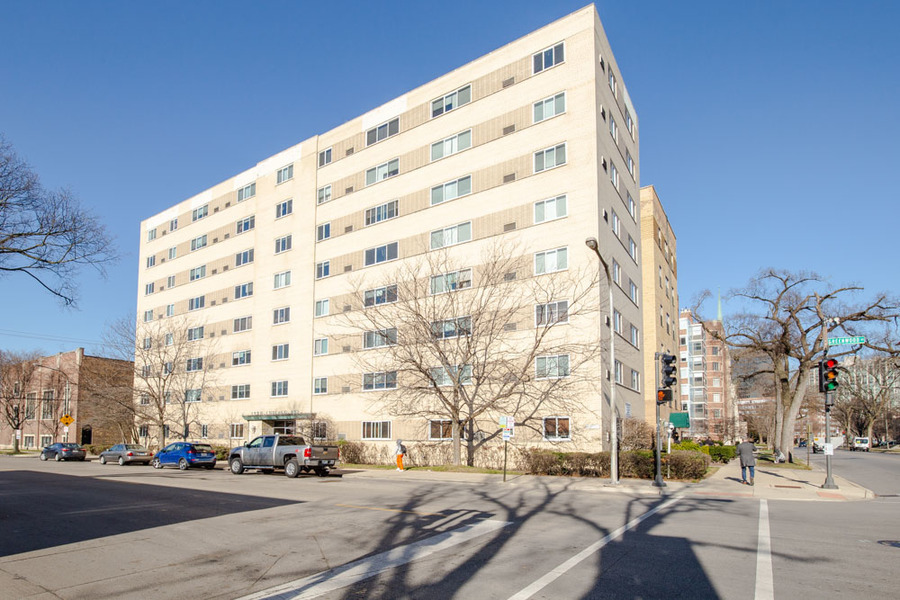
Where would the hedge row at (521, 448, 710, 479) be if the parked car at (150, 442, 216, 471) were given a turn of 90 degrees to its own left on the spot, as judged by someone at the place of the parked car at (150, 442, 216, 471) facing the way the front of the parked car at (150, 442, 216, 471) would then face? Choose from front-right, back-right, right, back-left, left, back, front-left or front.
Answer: left

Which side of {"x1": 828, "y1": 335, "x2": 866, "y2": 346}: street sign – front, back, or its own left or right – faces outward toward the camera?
front

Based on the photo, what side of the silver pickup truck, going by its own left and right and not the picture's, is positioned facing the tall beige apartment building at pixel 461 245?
right

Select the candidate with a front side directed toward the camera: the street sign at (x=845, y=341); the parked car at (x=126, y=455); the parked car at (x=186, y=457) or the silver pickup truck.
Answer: the street sign

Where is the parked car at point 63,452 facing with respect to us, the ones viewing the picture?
facing away from the viewer and to the left of the viewer

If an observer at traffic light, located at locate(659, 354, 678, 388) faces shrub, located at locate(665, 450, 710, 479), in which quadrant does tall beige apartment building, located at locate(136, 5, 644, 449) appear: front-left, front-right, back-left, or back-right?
front-left

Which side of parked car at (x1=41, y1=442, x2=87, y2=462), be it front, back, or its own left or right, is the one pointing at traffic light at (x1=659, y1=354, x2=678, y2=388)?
back

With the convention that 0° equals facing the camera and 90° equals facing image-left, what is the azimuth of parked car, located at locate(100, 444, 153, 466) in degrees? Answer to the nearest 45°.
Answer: approximately 135°

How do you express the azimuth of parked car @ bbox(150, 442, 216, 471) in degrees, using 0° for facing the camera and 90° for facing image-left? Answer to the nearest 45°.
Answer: approximately 135°

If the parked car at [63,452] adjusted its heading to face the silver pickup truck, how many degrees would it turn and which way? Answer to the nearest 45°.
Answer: approximately 135° to its left

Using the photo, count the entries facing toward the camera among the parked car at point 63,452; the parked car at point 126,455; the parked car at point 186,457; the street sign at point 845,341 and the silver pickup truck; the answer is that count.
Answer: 1

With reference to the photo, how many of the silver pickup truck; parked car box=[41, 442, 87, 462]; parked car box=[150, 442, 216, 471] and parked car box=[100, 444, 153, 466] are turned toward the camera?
0

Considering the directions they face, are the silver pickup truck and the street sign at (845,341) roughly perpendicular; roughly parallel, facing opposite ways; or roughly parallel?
roughly perpendicular

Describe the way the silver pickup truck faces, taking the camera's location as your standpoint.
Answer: facing away from the viewer and to the left of the viewer

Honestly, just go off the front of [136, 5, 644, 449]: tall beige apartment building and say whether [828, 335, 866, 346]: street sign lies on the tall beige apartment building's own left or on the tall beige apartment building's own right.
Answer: on the tall beige apartment building's own left

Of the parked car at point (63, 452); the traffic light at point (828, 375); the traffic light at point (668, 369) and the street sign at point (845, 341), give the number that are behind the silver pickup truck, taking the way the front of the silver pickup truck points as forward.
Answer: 3

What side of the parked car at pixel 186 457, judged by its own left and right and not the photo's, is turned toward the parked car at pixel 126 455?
front

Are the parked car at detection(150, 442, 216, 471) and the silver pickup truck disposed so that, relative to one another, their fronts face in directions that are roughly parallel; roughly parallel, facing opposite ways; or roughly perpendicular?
roughly parallel
